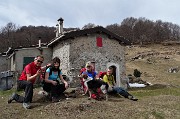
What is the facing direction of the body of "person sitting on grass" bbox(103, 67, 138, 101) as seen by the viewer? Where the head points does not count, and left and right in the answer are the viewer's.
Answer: facing the viewer and to the right of the viewer

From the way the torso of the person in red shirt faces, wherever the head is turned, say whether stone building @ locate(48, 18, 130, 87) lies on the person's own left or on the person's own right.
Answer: on the person's own left

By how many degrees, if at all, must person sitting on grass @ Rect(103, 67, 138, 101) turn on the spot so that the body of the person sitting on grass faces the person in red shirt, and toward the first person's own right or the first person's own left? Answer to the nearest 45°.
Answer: approximately 90° to the first person's own right

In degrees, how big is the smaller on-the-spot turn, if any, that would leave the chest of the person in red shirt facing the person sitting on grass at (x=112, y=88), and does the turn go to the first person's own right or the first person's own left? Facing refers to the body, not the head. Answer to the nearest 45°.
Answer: approximately 45° to the first person's own left

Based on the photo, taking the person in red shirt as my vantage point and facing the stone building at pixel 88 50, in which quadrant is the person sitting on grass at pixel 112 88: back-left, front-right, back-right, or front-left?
front-right

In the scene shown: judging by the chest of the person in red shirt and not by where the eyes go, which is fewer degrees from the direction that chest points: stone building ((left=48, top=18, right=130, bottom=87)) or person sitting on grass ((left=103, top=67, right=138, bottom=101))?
the person sitting on grass

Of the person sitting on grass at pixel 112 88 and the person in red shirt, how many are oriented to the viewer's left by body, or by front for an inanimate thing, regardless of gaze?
0

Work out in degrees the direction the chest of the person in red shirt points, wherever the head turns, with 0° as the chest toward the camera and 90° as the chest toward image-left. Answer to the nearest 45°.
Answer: approximately 315°

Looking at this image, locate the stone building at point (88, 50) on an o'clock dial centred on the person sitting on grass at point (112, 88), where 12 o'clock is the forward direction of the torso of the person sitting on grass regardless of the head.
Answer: The stone building is roughly at 7 o'clock from the person sitting on grass.
